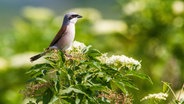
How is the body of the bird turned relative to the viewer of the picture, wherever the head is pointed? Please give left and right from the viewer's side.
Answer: facing to the right of the viewer
